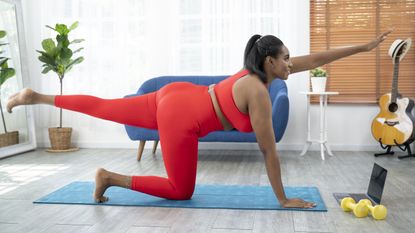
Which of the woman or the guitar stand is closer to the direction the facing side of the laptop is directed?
the woman

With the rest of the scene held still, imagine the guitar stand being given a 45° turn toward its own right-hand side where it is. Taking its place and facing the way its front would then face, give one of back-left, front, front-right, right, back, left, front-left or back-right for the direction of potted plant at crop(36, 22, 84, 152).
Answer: front

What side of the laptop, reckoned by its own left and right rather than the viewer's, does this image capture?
left

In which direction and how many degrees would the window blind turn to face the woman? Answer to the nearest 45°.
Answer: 0° — it already faces them

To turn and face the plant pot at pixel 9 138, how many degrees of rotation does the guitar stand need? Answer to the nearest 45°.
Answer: approximately 45° to its right

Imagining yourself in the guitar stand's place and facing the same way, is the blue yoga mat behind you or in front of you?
in front

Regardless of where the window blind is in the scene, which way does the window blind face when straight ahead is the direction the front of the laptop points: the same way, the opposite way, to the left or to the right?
to the left

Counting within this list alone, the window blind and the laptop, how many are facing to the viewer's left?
1
